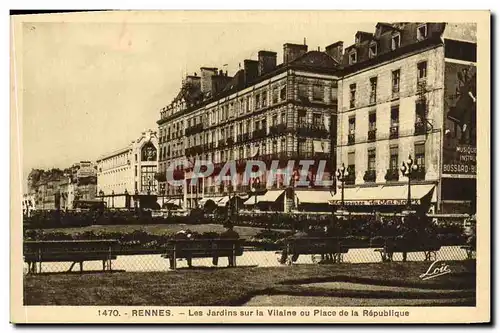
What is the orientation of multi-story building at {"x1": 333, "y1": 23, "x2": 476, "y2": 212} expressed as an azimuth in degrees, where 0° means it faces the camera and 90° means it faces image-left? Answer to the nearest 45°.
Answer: approximately 45°

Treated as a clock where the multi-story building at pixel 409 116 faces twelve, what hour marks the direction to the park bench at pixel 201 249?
The park bench is roughly at 1 o'clock from the multi-story building.

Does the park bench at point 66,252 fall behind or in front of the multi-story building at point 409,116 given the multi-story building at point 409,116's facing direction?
in front

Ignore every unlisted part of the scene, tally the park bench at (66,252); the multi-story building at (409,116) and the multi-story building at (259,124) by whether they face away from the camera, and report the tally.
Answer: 1

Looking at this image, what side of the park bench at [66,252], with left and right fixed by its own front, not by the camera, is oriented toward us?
back

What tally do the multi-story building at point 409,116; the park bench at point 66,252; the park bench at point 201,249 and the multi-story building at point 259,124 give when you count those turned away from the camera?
2

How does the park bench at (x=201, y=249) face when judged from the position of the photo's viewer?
facing away from the viewer

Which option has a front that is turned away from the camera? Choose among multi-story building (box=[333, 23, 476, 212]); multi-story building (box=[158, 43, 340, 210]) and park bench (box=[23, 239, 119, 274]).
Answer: the park bench

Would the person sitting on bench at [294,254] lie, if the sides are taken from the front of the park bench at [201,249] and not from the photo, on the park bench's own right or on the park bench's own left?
on the park bench's own right

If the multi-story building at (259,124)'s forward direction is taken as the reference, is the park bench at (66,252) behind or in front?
in front

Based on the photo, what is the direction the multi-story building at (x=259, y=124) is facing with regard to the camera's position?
facing the viewer and to the left of the viewer
